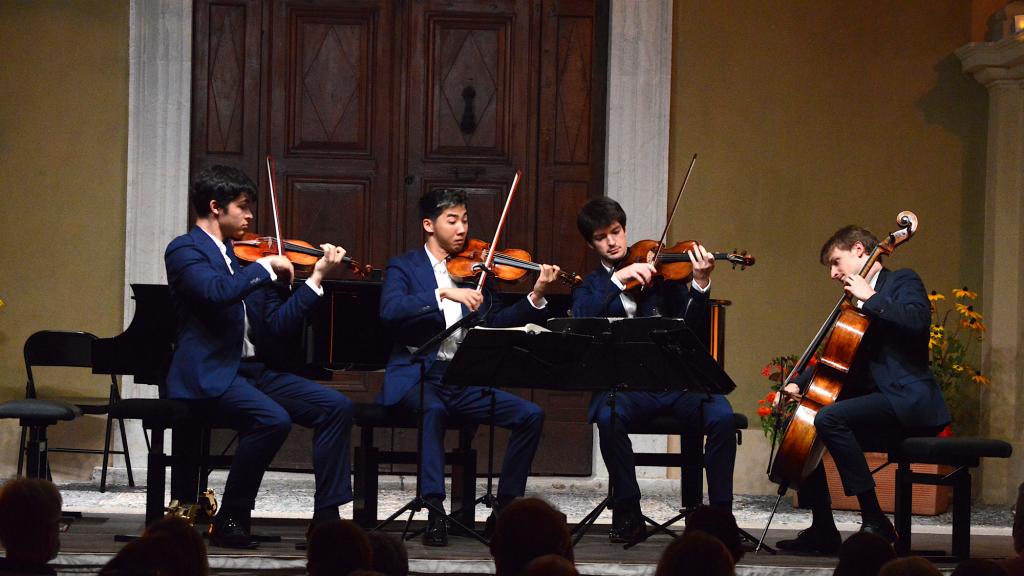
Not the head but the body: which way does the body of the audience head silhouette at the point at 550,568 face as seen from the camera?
away from the camera

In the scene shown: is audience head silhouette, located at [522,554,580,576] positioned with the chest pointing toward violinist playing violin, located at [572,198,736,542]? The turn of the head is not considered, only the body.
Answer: yes

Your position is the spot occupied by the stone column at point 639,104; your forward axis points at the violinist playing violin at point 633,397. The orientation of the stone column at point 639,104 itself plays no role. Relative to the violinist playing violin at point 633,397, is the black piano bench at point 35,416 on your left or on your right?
right

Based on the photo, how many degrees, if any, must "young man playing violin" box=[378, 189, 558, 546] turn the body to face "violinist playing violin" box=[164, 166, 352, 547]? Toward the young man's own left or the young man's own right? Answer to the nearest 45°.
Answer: approximately 135° to the young man's own right

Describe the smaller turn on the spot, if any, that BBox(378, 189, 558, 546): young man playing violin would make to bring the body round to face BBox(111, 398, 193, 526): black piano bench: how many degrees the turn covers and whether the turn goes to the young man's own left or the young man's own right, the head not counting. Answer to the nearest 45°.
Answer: approximately 135° to the young man's own right

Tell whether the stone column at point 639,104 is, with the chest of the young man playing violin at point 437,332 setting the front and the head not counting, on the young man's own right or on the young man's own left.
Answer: on the young man's own left

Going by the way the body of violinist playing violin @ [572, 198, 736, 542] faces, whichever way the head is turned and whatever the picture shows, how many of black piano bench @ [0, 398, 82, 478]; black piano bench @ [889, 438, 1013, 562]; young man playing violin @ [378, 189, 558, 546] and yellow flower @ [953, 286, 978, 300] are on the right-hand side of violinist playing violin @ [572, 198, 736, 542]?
2

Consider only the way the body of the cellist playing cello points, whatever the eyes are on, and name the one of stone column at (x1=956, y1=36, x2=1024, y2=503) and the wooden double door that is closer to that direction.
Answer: the wooden double door

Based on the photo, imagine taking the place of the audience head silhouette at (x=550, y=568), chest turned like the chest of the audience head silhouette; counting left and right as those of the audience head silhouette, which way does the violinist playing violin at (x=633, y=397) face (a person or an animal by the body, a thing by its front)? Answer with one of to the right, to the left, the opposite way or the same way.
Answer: the opposite way

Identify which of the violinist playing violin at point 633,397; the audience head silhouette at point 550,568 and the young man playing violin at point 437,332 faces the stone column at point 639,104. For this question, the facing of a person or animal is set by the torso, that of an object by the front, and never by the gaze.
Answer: the audience head silhouette
